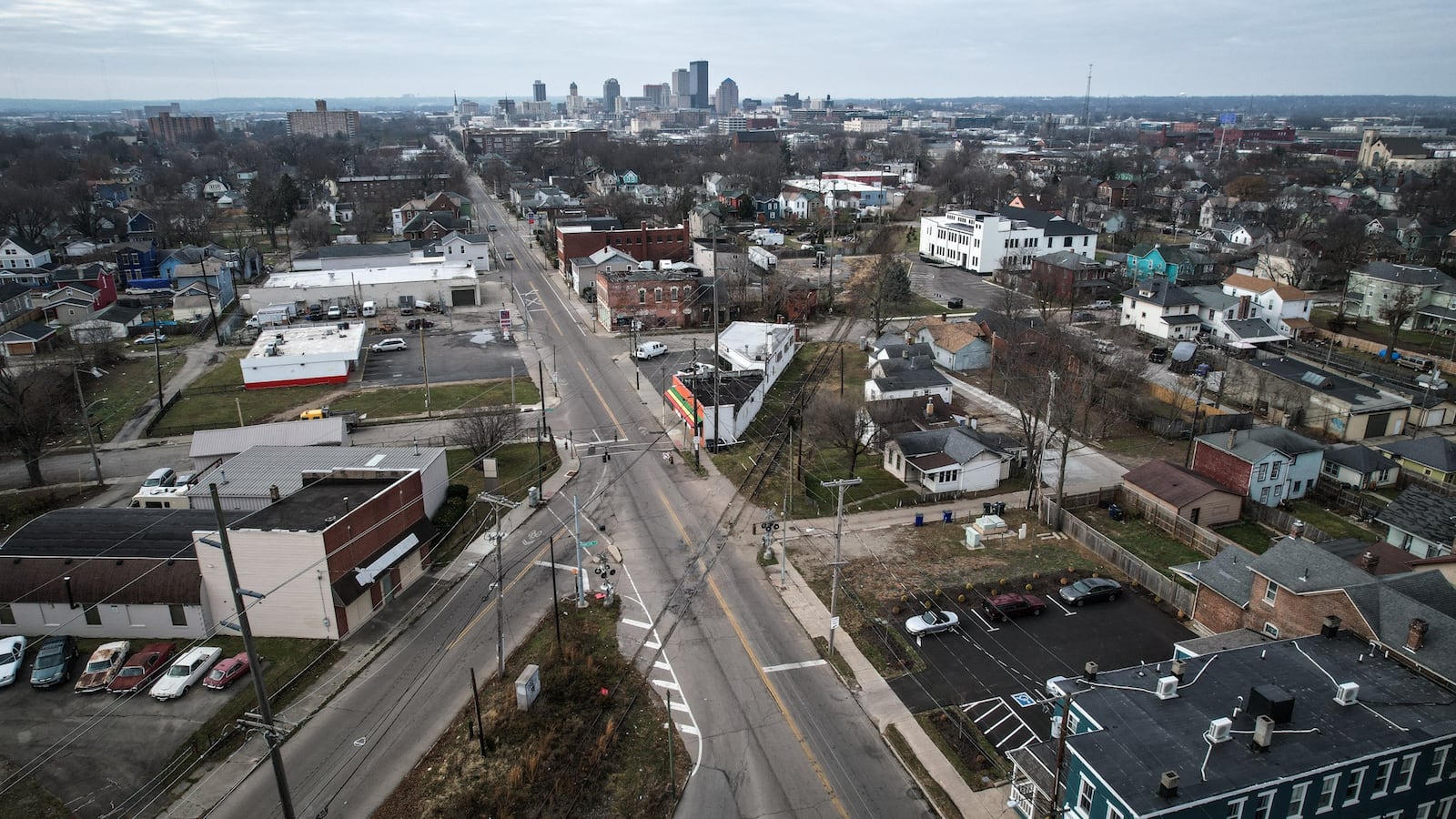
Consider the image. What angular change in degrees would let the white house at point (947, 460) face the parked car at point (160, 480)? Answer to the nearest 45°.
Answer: approximately 45° to its right

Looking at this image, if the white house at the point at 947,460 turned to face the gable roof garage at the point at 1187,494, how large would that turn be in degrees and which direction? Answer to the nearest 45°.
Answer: approximately 135° to its left

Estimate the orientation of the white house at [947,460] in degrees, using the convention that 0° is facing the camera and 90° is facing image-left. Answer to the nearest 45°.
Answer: approximately 45°

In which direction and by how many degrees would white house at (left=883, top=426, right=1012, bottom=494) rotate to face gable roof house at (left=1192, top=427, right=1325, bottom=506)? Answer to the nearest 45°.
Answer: approximately 135° to its left
